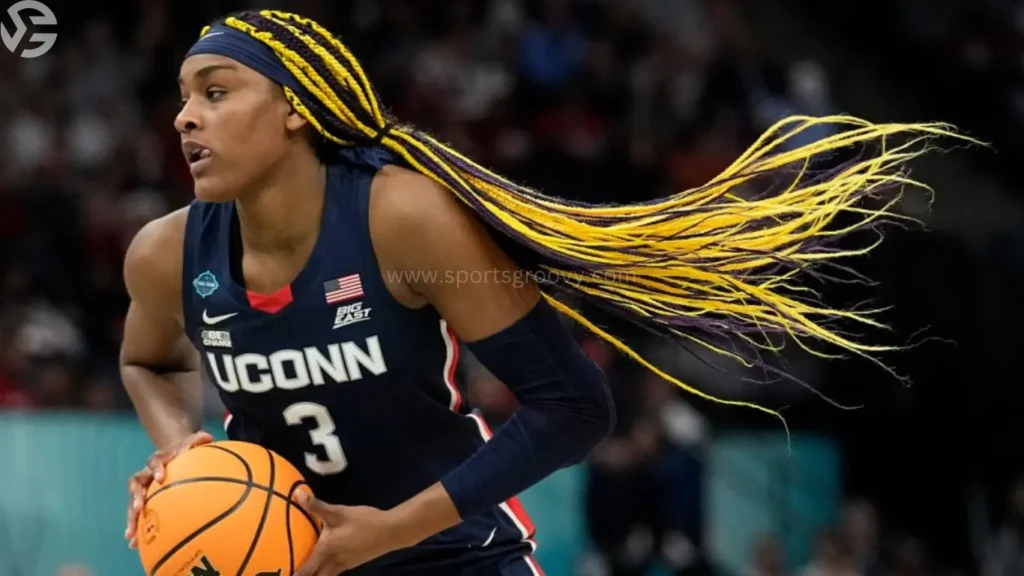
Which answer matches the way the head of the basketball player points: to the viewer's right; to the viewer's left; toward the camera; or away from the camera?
to the viewer's left

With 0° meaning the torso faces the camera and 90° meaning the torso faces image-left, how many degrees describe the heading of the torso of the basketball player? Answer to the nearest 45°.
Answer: approximately 45°
